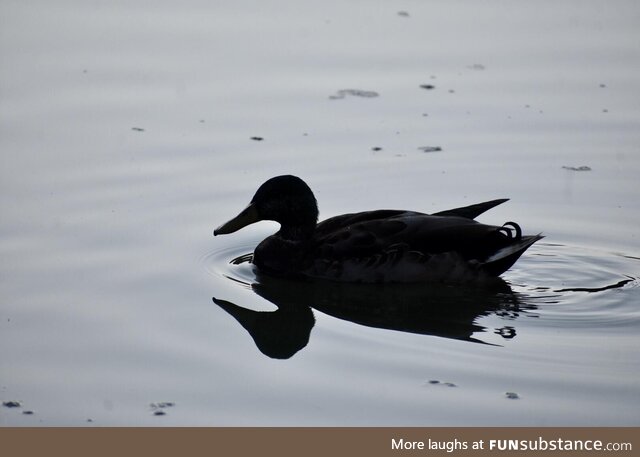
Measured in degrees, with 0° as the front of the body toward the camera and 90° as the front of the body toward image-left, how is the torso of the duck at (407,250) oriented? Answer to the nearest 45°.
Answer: approximately 90°

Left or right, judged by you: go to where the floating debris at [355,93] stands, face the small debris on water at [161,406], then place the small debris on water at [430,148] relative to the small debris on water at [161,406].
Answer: left

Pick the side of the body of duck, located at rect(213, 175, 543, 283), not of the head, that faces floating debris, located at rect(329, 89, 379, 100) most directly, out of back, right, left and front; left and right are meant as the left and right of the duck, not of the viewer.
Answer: right

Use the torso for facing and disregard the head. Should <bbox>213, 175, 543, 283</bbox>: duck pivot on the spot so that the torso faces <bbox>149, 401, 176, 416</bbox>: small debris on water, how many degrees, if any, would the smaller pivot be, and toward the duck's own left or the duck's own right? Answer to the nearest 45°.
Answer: approximately 45° to the duck's own left

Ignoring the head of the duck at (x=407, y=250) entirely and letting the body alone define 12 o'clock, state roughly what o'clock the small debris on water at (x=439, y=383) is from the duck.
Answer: The small debris on water is roughly at 9 o'clock from the duck.

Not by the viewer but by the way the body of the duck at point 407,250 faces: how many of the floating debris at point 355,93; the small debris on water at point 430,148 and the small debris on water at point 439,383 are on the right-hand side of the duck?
2

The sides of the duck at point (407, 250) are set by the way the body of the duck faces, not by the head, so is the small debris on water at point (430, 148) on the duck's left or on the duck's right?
on the duck's right

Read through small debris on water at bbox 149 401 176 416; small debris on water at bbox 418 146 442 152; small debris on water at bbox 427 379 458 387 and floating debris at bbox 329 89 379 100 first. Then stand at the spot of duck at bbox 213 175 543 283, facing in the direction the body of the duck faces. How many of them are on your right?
2
